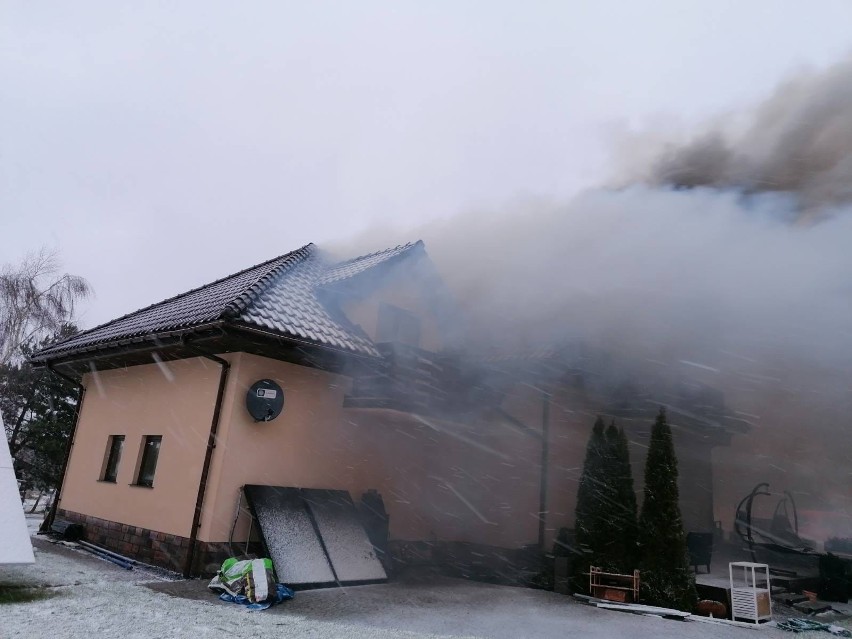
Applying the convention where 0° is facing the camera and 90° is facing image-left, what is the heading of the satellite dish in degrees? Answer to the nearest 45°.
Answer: approximately 0°

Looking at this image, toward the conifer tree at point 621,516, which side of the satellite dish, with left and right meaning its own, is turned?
left

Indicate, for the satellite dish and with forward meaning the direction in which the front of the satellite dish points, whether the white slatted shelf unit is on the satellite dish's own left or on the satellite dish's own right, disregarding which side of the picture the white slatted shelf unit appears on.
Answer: on the satellite dish's own left

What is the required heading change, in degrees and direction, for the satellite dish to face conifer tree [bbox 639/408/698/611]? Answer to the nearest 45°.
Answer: approximately 90° to its left

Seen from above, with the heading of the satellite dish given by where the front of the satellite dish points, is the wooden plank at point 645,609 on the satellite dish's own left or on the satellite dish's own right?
on the satellite dish's own left

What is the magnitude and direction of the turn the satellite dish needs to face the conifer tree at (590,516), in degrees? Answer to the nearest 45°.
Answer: approximately 90° to its left
